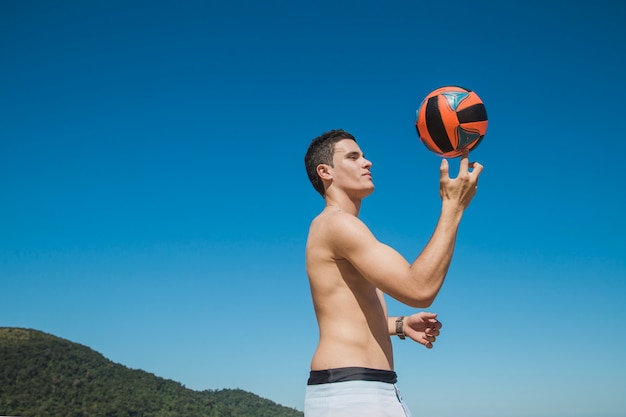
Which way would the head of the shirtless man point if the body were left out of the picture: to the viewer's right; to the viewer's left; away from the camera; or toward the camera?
to the viewer's right

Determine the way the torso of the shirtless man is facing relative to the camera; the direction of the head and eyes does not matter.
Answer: to the viewer's right
